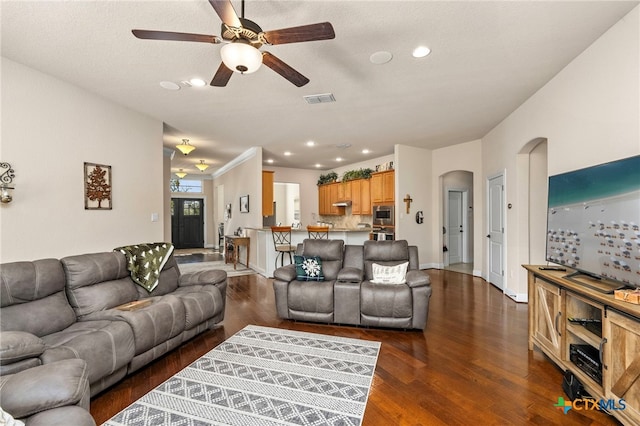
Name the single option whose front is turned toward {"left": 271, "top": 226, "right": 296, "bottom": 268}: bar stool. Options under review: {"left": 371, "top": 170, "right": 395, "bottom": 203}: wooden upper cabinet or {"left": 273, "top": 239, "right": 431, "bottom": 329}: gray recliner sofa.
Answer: the wooden upper cabinet

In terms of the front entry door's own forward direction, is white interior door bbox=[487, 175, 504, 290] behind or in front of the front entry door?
in front

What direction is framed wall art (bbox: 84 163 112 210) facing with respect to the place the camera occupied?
facing the viewer and to the right of the viewer

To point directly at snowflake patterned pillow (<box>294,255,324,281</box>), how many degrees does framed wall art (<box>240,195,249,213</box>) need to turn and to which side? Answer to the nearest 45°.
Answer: approximately 45° to its left

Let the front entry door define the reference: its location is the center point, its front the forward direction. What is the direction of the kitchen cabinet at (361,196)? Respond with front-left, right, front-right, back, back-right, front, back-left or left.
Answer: front-left

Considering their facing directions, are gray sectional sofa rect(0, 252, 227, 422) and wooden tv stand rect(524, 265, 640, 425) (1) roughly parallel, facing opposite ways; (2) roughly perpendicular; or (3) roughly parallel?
roughly parallel, facing opposite ways

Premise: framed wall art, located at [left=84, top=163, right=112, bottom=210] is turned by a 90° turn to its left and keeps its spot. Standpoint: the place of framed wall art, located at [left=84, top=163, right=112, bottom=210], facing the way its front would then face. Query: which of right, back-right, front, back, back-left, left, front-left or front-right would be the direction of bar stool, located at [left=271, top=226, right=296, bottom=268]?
front-right

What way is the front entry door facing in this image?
toward the camera

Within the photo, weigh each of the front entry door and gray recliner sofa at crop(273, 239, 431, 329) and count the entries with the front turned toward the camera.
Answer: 2

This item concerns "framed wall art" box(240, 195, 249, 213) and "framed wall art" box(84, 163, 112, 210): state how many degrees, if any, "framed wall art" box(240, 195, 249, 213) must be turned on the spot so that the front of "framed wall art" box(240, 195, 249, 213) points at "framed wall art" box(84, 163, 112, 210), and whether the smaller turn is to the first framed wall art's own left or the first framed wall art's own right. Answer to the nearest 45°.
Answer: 0° — it already faces it

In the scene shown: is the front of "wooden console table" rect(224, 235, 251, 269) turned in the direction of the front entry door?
no

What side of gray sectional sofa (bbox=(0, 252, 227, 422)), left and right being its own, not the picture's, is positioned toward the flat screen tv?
front

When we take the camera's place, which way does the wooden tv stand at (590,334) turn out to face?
facing the viewer and to the left of the viewer

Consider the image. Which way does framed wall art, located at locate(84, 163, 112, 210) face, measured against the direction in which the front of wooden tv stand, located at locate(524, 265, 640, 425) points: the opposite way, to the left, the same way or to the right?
the opposite way

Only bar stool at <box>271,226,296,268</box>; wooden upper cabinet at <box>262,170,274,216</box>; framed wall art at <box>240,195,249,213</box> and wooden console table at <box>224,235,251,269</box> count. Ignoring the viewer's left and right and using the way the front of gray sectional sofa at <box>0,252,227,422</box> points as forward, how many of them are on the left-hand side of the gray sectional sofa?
4
